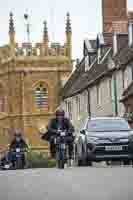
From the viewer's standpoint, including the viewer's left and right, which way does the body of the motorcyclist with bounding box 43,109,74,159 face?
facing the viewer

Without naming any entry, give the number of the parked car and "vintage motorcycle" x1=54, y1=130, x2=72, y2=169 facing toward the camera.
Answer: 2

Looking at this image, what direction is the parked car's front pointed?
toward the camera

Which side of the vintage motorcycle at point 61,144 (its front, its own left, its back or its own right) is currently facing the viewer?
front

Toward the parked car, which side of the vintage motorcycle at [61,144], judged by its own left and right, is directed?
left
